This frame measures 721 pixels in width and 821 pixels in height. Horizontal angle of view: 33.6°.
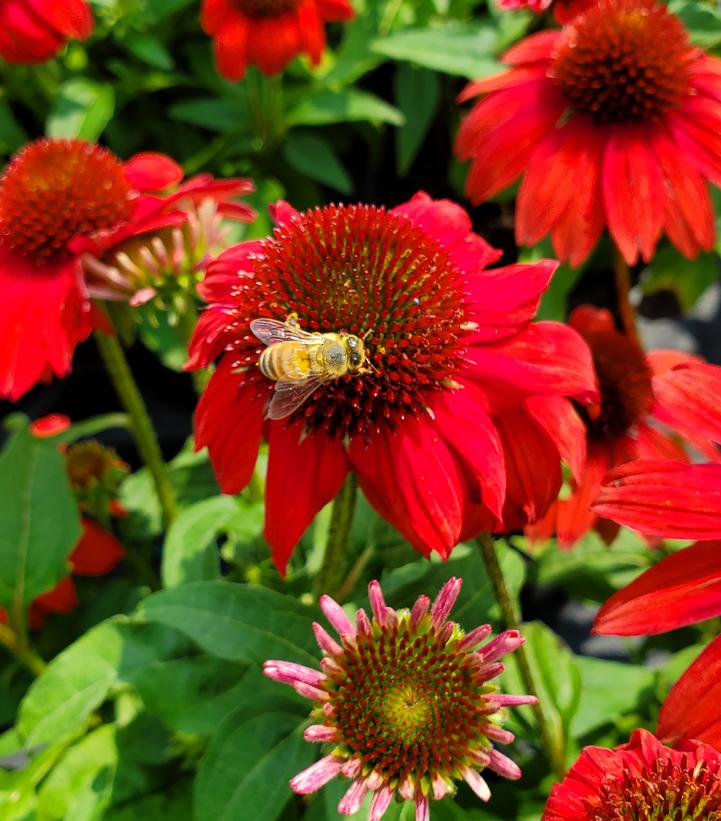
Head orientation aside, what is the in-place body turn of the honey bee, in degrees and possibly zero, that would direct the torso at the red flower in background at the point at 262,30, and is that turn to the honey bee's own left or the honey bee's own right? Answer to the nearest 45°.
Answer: approximately 90° to the honey bee's own left

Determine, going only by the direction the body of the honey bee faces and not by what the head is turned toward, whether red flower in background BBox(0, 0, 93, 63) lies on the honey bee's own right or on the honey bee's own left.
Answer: on the honey bee's own left

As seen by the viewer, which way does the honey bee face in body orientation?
to the viewer's right

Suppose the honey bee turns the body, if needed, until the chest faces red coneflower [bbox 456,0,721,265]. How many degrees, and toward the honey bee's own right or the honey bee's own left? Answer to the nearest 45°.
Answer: approximately 45° to the honey bee's own left
